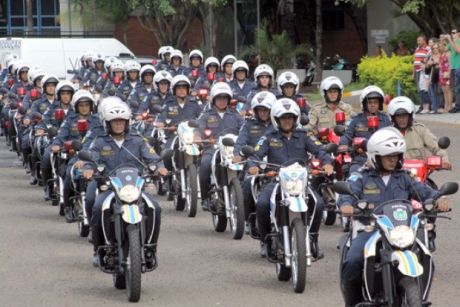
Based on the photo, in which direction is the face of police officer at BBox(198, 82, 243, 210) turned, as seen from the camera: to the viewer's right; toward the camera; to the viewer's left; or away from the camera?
toward the camera

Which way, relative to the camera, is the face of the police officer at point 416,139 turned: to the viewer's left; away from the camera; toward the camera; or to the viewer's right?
toward the camera

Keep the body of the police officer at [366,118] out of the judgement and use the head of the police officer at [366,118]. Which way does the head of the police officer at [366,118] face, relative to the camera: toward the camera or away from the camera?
toward the camera

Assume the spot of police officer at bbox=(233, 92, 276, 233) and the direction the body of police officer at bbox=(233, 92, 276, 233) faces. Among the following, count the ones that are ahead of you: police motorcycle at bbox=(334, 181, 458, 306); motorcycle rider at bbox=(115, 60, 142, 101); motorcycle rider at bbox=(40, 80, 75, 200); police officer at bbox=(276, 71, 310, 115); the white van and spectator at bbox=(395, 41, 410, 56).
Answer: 1

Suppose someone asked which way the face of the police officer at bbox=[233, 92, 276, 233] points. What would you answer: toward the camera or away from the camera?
toward the camera

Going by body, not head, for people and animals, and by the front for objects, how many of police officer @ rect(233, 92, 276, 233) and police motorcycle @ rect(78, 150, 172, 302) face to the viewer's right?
0

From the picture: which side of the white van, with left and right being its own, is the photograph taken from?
right

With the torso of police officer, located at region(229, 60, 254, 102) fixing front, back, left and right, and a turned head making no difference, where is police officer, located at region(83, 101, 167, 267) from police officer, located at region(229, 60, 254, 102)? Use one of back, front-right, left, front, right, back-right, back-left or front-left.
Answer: front

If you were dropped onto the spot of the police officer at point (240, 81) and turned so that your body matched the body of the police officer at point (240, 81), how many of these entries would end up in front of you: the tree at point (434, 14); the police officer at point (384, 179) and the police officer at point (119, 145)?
2

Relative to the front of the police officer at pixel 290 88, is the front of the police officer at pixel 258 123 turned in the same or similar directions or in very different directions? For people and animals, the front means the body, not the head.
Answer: same or similar directions

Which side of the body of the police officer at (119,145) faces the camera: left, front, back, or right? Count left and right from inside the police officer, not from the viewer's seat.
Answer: front

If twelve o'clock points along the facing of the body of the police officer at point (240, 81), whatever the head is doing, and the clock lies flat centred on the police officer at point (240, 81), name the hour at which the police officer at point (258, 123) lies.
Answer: the police officer at point (258, 123) is roughly at 12 o'clock from the police officer at point (240, 81).

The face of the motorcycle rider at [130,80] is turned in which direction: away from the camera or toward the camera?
toward the camera

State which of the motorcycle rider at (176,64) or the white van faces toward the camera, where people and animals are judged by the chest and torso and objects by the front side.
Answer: the motorcycle rider

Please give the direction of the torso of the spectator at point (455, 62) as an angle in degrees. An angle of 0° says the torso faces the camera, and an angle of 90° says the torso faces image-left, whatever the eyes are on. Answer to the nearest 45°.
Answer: approximately 45°

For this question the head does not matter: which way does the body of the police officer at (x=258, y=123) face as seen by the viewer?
toward the camera
